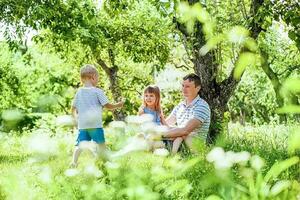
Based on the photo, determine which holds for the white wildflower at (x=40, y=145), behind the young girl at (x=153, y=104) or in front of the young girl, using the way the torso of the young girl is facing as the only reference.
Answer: in front

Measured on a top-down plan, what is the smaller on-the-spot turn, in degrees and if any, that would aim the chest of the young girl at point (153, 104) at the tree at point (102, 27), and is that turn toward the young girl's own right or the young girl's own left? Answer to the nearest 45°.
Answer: approximately 135° to the young girl's own right

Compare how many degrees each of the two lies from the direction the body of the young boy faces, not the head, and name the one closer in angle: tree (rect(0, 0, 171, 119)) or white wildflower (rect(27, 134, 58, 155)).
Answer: the tree

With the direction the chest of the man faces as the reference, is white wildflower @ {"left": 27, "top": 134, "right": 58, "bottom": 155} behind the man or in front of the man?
in front

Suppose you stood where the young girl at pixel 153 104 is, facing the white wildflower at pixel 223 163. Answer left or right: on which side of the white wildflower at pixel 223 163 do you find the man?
left

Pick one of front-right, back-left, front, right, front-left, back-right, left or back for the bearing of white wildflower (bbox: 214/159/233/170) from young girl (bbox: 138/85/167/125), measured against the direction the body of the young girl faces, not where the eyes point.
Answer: front-left

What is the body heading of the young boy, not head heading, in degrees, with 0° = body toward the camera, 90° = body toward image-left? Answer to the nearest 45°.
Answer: approximately 225°

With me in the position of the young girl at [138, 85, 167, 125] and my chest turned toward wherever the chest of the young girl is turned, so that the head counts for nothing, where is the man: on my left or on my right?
on my left

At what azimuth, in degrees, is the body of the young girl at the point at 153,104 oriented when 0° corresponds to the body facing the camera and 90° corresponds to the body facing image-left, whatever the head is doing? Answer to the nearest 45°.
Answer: approximately 45°

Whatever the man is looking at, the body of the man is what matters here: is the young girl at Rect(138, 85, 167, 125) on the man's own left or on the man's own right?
on the man's own right

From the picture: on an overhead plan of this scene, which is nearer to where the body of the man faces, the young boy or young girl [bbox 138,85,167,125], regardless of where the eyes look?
the young boy

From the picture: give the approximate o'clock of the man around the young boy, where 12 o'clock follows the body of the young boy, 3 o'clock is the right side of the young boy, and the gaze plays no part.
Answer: The man is roughly at 2 o'clock from the young boy.
